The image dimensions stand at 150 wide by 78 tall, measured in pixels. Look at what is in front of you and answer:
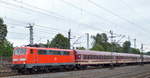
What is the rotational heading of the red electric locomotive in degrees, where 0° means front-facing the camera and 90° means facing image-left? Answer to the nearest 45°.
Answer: approximately 45°
